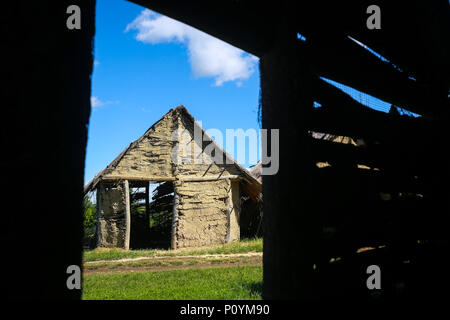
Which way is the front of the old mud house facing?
toward the camera

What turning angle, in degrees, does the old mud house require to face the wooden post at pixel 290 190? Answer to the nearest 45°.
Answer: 0° — it already faces it

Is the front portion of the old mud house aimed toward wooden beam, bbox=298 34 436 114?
yes

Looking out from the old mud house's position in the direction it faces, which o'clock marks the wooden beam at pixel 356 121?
The wooden beam is roughly at 12 o'clock from the old mud house.
